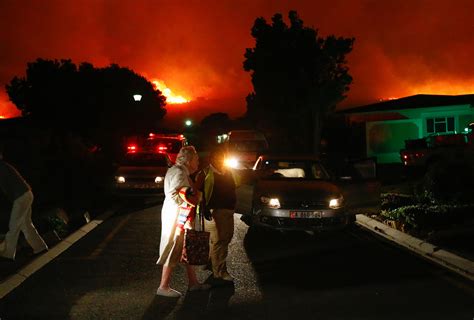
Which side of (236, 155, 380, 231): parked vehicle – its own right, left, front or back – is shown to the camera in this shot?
front

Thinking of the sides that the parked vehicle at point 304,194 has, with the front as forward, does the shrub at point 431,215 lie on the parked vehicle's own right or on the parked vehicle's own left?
on the parked vehicle's own left

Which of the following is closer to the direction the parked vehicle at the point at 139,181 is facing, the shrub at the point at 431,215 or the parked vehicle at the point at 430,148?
the shrub

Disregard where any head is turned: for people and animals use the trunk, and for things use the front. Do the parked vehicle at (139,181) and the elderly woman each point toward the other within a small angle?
no

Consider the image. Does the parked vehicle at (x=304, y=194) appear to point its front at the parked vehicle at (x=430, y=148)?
no

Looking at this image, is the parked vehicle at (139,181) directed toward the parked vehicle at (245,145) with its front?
no

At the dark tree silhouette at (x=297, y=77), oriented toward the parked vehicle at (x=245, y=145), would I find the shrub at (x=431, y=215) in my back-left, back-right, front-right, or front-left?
front-left

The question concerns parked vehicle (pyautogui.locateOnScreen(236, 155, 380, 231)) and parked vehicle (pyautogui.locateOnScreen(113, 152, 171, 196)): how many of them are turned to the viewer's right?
0

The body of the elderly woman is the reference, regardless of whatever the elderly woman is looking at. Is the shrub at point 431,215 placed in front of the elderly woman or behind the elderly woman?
in front

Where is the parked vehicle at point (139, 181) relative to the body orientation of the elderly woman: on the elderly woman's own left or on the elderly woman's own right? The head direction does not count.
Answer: on the elderly woman's own left

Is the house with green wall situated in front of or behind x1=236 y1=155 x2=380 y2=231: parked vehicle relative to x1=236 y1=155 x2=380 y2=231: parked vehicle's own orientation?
behind

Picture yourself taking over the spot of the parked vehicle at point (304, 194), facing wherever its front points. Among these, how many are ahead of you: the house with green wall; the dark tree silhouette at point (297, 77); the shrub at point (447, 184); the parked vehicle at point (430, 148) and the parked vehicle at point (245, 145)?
0

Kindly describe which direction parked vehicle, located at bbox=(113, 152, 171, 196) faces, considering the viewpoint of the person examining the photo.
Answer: facing the viewer

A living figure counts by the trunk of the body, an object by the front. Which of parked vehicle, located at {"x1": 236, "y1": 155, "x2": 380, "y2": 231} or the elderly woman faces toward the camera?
the parked vehicle
